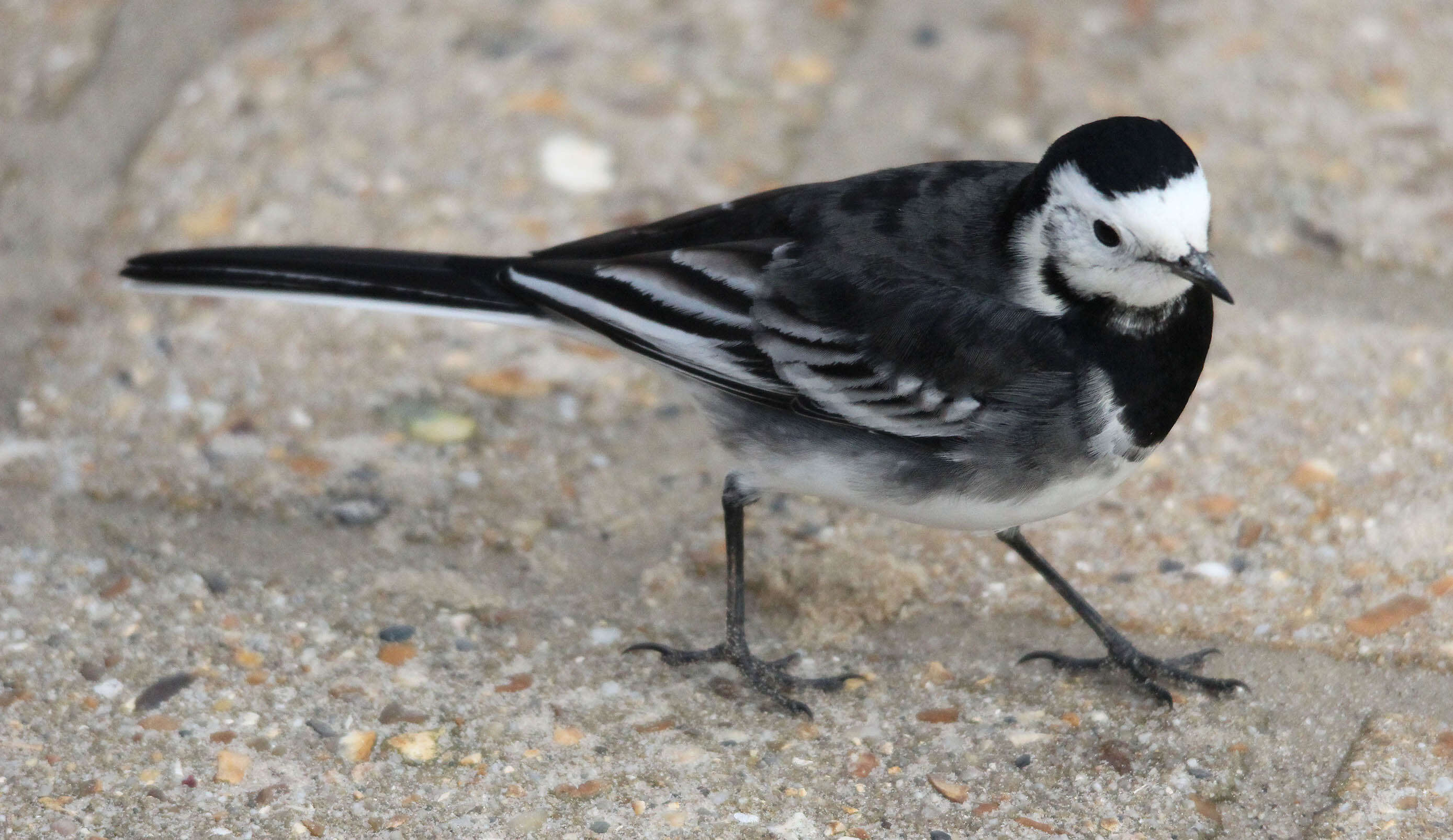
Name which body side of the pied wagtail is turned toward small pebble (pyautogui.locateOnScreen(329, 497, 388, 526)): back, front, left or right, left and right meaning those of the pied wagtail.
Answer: back

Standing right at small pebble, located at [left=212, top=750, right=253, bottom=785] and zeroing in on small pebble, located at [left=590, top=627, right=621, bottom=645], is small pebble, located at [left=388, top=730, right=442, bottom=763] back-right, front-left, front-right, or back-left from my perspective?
front-right

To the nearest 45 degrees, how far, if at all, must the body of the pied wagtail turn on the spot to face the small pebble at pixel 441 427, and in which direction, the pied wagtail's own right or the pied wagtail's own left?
approximately 135° to the pied wagtail's own left

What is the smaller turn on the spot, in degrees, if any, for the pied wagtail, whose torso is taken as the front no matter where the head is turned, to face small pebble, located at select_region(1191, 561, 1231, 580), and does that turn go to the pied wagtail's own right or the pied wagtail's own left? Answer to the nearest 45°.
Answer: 0° — it already faces it

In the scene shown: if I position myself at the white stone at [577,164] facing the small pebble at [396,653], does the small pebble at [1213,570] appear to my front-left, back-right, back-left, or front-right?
front-left

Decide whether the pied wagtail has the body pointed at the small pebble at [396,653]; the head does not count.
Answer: no

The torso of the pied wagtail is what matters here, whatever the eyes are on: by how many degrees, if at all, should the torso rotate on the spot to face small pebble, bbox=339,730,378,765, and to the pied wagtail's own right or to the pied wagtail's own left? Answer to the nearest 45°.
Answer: approximately 135° to the pied wagtail's own right

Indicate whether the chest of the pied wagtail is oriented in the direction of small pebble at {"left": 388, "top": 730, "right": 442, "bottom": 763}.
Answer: no

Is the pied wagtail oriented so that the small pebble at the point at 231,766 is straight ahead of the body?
no

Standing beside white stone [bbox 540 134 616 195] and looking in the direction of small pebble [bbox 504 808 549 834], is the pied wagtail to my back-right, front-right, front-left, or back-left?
front-left

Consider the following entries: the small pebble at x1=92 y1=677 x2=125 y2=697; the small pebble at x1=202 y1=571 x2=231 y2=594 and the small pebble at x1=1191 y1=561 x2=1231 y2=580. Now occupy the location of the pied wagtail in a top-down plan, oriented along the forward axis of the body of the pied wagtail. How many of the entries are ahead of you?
1

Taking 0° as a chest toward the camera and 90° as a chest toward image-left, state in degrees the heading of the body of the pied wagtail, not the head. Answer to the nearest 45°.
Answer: approximately 270°
